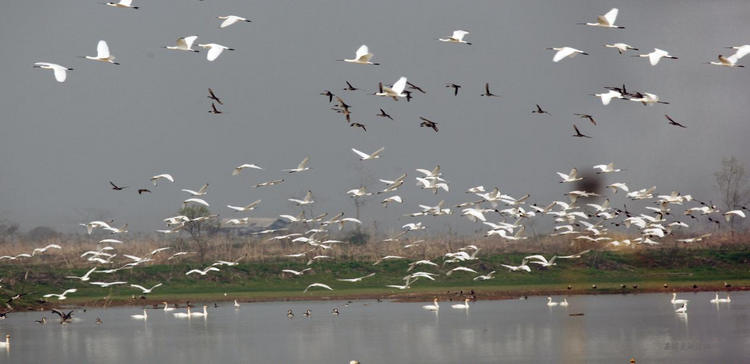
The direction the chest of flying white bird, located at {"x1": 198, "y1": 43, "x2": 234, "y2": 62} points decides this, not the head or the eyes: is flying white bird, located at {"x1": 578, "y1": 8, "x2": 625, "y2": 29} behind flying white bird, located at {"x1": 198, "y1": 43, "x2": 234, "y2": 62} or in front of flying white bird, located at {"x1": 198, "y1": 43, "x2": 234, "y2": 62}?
behind

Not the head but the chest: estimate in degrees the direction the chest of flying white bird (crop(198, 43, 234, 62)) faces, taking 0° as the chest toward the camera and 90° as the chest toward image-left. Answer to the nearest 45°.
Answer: approximately 90°

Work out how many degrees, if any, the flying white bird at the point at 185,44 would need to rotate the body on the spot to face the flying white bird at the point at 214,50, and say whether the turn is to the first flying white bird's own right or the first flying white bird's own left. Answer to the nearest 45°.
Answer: approximately 180°

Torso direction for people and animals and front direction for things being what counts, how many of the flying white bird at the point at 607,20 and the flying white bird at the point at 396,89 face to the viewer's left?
2

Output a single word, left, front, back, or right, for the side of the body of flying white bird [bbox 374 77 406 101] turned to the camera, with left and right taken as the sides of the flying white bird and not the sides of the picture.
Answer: left

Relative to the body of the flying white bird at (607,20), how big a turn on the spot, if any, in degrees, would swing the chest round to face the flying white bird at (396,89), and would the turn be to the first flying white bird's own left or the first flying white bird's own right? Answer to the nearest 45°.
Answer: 0° — it already faces it

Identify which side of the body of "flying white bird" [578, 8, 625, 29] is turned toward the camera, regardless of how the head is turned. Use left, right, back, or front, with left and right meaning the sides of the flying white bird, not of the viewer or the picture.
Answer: left

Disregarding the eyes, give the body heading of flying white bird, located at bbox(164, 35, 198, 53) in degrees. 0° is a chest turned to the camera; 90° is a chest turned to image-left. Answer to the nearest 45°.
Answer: approximately 90°

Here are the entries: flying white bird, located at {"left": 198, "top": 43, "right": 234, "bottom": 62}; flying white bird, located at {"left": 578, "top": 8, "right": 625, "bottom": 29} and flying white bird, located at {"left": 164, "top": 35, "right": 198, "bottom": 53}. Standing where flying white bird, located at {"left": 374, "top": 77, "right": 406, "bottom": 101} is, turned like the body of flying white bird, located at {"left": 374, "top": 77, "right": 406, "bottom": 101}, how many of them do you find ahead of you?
2

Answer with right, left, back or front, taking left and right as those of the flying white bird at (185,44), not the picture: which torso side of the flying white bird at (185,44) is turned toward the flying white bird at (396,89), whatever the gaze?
back
